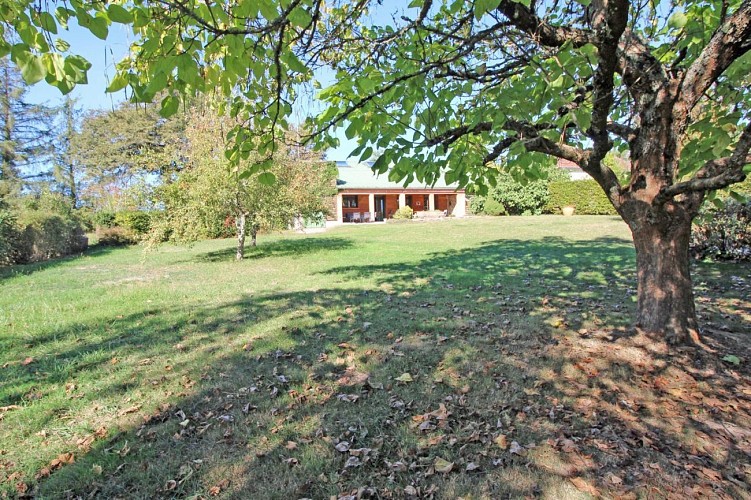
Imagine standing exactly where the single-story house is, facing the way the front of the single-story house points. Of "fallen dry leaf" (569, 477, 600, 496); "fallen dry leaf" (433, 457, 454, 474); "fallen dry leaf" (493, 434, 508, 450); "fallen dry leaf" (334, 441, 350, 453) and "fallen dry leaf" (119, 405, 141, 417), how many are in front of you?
5

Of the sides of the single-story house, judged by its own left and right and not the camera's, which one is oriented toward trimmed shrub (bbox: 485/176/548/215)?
left

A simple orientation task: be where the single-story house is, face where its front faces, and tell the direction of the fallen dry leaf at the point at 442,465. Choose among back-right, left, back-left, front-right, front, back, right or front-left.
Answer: front

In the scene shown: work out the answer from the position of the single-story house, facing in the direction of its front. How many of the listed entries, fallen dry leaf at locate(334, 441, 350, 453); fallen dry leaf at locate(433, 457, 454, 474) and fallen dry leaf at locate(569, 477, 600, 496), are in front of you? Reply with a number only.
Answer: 3

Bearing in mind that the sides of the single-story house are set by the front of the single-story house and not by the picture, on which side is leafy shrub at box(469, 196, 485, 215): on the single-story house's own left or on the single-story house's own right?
on the single-story house's own left

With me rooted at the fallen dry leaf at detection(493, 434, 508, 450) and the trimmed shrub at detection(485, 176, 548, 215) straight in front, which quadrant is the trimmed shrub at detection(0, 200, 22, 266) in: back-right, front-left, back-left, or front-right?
front-left

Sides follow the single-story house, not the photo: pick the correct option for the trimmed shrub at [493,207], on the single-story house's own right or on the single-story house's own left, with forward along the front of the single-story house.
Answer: on the single-story house's own left

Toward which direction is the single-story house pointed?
toward the camera

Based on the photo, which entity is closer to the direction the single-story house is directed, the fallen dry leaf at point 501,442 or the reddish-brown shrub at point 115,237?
the fallen dry leaf

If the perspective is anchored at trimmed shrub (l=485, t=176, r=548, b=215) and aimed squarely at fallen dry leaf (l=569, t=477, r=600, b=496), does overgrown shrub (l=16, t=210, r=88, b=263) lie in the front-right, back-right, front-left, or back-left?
front-right

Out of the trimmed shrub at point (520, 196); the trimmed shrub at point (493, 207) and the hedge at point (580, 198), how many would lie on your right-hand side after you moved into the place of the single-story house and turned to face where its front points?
0

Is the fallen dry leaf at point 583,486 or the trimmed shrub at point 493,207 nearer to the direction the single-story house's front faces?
the fallen dry leaf

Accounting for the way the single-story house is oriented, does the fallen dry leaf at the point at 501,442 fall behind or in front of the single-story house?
in front

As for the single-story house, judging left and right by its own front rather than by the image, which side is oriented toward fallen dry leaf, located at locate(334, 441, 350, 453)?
front

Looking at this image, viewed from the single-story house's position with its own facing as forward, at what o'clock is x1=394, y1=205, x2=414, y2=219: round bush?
The round bush is roughly at 11 o'clock from the single-story house.

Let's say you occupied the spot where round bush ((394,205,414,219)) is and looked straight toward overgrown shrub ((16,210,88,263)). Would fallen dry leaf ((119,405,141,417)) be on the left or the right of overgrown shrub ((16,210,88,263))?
left

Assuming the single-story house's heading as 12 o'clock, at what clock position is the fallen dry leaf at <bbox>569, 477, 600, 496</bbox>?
The fallen dry leaf is roughly at 12 o'clock from the single-story house.

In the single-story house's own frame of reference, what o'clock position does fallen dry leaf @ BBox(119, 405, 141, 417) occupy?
The fallen dry leaf is roughly at 12 o'clock from the single-story house.

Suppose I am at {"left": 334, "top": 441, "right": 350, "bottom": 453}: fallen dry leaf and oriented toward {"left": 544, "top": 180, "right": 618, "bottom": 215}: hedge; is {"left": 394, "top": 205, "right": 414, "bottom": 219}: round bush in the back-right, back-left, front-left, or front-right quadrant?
front-left

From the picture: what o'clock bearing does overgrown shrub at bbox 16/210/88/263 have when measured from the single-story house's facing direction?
The overgrown shrub is roughly at 1 o'clock from the single-story house.
